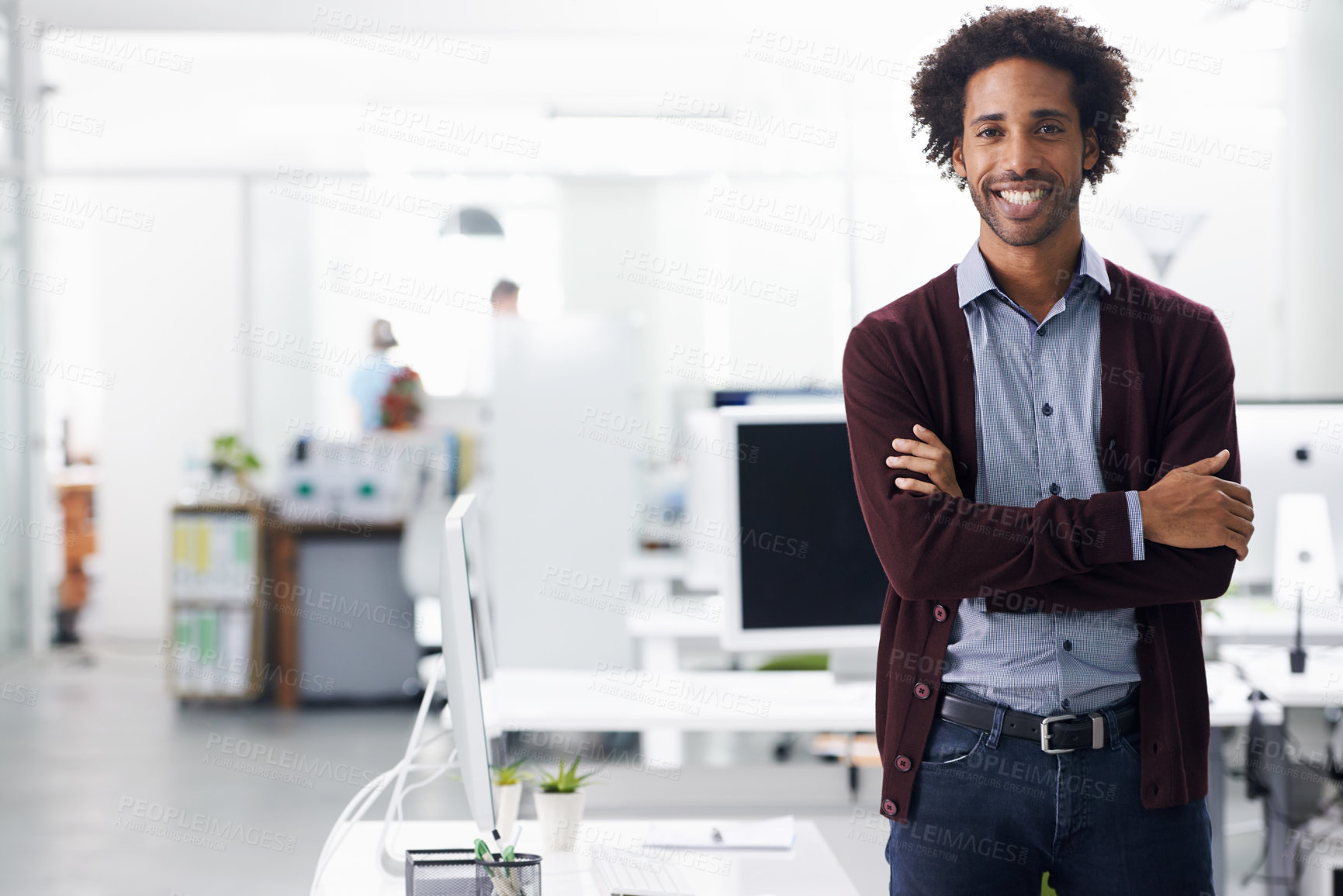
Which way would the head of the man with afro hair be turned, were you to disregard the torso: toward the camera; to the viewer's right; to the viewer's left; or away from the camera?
toward the camera

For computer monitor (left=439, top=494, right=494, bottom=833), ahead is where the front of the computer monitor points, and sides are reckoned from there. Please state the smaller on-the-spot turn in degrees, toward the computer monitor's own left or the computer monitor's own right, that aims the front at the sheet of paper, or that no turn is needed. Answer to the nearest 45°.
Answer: approximately 45° to the computer monitor's own left

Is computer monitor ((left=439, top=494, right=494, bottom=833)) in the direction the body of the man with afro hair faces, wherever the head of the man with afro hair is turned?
no

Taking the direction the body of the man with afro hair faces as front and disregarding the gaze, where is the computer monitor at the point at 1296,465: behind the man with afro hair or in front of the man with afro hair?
behind

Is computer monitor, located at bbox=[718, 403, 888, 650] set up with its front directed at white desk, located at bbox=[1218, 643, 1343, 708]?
no

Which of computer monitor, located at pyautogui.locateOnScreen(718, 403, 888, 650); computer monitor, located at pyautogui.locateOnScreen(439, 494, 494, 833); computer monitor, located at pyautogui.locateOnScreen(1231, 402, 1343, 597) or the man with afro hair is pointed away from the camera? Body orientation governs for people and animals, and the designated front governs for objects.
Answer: computer monitor, located at pyautogui.locateOnScreen(1231, 402, 1343, 597)

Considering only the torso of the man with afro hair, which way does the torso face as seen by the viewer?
toward the camera

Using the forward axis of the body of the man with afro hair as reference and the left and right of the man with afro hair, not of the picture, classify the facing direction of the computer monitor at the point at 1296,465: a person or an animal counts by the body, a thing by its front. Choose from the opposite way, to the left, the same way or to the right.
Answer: the opposite way

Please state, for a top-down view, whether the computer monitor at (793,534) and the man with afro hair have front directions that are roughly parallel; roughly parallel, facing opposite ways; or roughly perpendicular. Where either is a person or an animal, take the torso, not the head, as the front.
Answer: roughly parallel

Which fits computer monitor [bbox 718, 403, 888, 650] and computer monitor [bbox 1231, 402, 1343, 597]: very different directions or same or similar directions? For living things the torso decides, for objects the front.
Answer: very different directions

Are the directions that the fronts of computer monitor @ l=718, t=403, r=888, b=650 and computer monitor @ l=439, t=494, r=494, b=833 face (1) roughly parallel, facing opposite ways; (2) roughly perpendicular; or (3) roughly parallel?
roughly perpendicular

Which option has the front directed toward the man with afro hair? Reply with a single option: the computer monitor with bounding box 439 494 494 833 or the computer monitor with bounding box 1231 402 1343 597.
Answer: the computer monitor with bounding box 439 494 494 833

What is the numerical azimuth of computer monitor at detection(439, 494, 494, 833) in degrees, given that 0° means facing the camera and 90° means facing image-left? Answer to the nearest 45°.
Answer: approximately 270°

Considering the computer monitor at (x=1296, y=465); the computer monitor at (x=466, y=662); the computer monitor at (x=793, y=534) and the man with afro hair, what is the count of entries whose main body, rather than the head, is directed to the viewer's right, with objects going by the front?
1

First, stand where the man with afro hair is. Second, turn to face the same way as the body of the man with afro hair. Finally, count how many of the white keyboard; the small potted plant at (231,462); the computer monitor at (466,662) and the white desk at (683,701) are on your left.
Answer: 0

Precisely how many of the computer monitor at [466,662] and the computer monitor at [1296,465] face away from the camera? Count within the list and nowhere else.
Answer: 1

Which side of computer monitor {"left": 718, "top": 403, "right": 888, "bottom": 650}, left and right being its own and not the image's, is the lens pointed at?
front

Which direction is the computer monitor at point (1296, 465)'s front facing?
away from the camera

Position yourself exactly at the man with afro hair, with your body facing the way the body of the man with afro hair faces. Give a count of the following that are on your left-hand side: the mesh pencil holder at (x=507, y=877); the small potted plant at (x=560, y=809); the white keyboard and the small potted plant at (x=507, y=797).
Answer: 0

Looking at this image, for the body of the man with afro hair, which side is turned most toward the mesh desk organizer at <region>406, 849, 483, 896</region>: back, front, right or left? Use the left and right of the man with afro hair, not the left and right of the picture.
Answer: right
